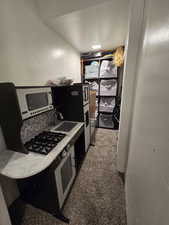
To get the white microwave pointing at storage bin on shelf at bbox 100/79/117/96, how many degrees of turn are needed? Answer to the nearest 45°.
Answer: approximately 90° to its left

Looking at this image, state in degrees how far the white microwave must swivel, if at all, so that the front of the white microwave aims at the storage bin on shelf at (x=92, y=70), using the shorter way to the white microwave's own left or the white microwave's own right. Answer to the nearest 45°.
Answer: approximately 90° to the white microwave's own left

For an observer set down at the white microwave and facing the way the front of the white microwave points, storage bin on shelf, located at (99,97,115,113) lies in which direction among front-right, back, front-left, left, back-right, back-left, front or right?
left

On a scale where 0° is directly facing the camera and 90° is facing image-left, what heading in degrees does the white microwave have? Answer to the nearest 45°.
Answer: approximately 315°

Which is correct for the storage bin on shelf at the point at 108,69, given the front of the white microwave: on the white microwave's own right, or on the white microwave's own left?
on the white microwave's own left
